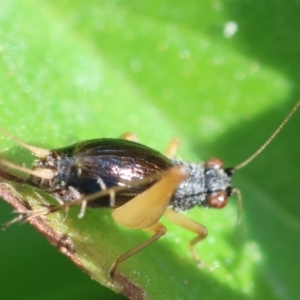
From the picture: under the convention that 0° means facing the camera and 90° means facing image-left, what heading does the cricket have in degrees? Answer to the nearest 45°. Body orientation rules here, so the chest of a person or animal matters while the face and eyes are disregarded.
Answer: approximately 270°
